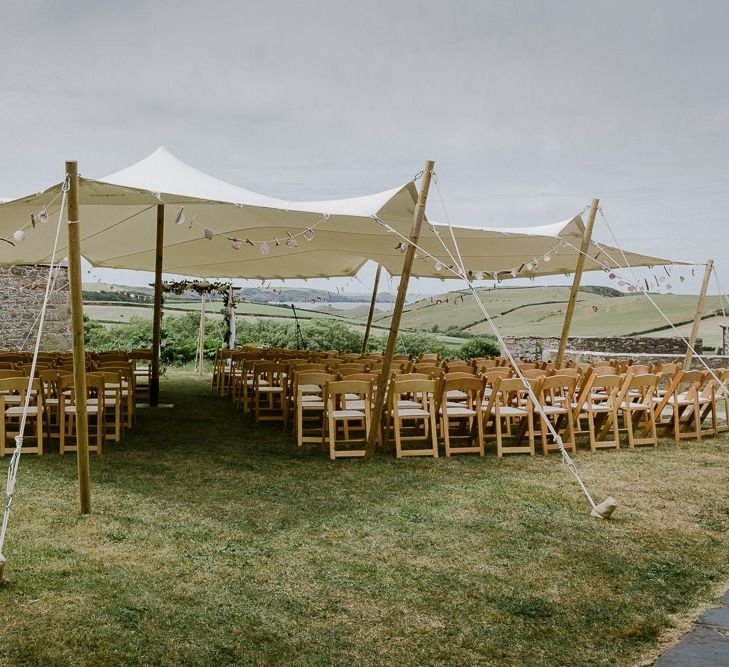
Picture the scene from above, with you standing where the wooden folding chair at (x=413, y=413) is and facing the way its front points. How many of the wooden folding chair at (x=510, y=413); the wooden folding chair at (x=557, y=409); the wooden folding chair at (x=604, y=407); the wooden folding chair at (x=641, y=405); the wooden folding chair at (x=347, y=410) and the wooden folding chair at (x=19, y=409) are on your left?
2

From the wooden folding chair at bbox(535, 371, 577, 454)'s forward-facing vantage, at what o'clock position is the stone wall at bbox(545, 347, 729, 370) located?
The stone wall is roughly at 2 o'clock from the wooden folding chair.

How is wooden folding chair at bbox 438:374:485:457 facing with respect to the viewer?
away from the camera

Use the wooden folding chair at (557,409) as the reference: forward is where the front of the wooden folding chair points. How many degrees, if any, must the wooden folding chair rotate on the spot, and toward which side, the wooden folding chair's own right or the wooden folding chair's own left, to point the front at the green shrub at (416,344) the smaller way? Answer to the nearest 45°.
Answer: approximately 45° to the wooden folding chair's own right

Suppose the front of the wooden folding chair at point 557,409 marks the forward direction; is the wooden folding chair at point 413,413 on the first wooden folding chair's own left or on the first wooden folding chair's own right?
on the first wooden folding chair's own left

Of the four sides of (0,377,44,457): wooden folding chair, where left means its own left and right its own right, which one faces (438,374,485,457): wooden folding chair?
right

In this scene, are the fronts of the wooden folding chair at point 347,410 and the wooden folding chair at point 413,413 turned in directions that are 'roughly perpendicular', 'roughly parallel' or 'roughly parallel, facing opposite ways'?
roughly parallel

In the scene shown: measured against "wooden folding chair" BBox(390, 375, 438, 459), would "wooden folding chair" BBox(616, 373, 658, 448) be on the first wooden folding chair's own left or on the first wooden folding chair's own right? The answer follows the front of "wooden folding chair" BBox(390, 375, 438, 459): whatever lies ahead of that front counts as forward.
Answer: on the first wooden folding chair's own right

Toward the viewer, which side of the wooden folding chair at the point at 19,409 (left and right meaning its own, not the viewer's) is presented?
back

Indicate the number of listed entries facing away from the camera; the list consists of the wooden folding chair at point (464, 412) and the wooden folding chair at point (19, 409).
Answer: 2

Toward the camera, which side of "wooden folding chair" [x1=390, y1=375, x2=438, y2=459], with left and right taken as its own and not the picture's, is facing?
back

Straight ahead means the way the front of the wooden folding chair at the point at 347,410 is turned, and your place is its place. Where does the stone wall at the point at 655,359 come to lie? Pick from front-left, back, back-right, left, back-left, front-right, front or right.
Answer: front-right

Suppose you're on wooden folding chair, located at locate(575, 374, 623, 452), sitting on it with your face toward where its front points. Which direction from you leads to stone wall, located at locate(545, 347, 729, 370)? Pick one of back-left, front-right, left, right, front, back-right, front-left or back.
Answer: front-right

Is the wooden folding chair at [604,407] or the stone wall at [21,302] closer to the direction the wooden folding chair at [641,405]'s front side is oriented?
the stone wall

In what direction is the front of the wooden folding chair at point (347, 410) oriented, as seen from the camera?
facing away from the viewer

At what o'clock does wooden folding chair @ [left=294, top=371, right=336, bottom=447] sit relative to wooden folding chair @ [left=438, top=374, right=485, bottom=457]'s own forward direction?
wooden folding chair @ [left=294, top=371, right=336, bottom=447] is roughly at 9 o'clock from wooden folding chair @ [left=438, top=374, right=485, bottom=457].
